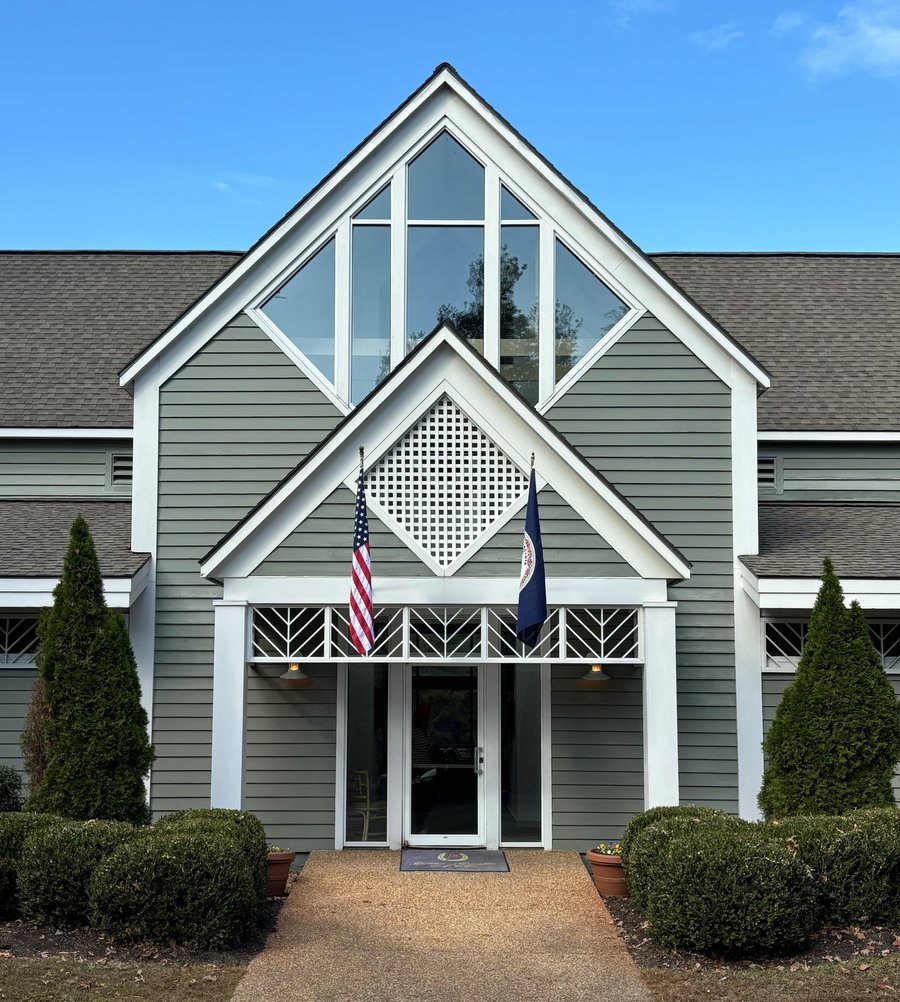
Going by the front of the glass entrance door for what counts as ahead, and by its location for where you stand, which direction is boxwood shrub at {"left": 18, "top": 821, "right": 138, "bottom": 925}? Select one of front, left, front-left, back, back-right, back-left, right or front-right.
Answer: front-right

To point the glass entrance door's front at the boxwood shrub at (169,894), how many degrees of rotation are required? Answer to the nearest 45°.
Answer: approximately 45° to its right

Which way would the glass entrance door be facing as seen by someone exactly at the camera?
facing the viewer

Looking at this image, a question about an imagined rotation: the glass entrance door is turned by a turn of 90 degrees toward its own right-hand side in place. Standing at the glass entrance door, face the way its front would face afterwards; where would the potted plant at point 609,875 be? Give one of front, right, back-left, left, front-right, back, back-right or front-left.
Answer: back-left

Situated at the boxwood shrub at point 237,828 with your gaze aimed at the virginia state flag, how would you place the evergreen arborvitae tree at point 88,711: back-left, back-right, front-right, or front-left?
back-left

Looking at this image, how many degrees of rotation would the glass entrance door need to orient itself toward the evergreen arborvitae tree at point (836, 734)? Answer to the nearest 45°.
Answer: approximately 45° to its left

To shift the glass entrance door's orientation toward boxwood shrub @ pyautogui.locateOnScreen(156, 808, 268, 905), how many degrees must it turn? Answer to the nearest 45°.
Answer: approximately 45° to its right

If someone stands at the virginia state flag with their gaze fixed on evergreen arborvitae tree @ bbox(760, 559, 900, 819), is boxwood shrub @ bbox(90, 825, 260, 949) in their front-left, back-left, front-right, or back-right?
back-right

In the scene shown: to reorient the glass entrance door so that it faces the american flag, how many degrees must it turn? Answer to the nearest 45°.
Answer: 0° — it already faces it

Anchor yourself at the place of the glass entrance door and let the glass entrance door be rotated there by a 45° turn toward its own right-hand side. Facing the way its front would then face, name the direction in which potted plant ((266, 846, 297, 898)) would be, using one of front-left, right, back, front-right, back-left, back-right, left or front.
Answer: front

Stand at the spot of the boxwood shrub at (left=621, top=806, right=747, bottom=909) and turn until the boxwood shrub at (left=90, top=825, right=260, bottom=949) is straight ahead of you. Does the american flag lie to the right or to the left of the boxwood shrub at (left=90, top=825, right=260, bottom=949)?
right

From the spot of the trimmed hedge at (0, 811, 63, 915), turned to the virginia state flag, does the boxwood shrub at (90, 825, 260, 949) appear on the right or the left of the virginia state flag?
right

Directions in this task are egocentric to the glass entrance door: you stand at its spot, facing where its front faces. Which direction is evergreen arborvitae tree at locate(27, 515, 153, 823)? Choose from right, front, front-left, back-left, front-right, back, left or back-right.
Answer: front-right

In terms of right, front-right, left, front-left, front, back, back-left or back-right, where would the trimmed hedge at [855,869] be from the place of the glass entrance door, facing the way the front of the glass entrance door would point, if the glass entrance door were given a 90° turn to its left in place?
front-right
